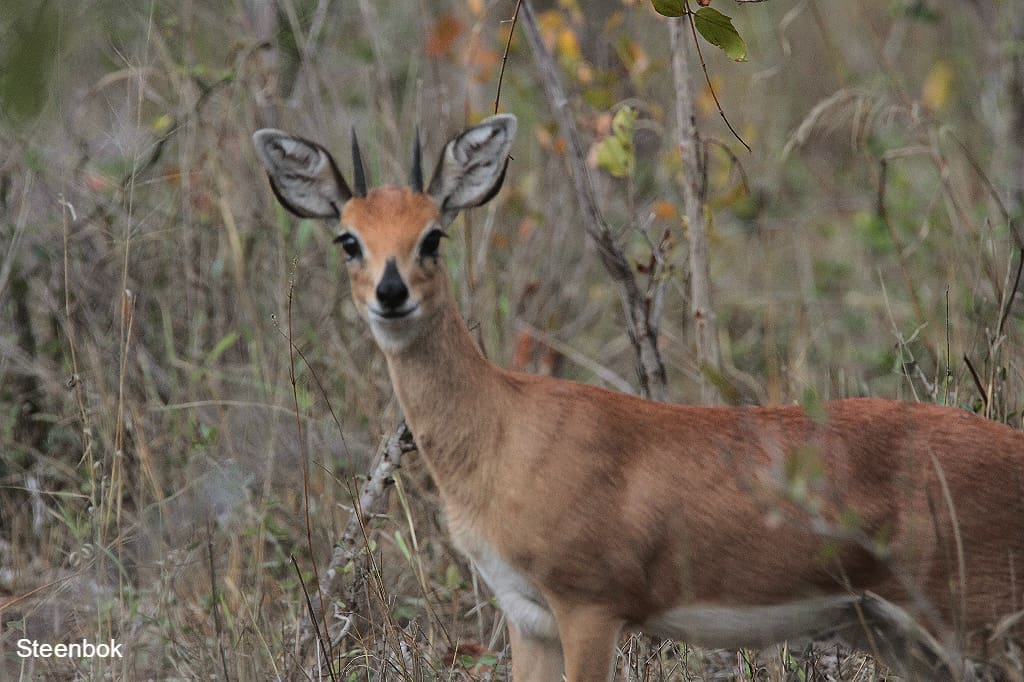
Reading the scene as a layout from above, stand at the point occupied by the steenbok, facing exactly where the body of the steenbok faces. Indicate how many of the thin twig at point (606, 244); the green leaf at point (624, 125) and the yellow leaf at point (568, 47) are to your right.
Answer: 3

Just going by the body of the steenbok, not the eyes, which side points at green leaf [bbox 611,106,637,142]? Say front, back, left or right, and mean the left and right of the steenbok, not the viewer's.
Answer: right

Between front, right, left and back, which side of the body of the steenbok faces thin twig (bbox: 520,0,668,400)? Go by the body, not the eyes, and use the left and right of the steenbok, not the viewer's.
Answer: right

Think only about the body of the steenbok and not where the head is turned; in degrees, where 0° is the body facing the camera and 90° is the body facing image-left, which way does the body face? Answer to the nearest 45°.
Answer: approximately 90°

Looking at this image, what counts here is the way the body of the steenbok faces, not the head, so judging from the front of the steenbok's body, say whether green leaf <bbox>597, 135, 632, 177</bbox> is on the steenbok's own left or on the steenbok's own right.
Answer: on the steenbok's own right

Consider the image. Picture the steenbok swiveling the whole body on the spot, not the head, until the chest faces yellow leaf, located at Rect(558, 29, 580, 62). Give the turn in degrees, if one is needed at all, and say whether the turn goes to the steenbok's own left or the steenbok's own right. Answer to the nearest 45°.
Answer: approximately 90° to the steenbok's own right

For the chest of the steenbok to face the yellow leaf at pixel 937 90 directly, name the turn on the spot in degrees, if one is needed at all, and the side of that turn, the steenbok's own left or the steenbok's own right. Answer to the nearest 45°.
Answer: approximately 90° to the steenbok's own right

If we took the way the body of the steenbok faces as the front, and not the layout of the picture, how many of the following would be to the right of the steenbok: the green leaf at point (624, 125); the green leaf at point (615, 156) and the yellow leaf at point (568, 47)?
3
